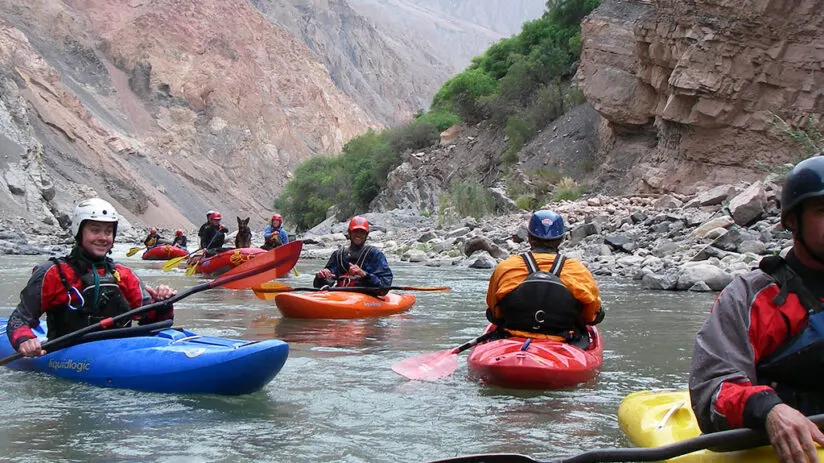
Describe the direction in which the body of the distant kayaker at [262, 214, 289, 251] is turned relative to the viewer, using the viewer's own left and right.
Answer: facing the viewer and to the left of the viewer

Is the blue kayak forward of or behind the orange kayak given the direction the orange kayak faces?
forward

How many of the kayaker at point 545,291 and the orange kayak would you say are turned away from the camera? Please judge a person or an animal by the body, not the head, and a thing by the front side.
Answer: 1

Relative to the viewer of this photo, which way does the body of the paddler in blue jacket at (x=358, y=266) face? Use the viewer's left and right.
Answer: facing the viewer

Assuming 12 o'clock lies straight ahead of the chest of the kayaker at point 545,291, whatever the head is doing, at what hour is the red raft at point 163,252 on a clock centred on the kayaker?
The red raft is roughly at 11 o'clock from the kayaker.

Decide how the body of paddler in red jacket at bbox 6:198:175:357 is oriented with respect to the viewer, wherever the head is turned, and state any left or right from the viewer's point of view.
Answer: facing the viewer and to the right of the viewer

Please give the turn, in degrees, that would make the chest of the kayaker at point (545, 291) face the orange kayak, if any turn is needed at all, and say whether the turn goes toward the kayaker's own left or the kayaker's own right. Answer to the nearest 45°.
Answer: approximately 45° to the kayaker's own left

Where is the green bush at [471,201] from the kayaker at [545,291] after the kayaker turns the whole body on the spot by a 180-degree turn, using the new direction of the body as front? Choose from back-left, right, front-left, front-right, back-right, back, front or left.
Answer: back

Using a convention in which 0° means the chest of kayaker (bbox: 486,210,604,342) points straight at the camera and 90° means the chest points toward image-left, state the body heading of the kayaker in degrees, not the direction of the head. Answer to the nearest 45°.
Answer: approximately 180°

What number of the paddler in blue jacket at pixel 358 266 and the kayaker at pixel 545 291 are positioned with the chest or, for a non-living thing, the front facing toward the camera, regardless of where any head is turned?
1

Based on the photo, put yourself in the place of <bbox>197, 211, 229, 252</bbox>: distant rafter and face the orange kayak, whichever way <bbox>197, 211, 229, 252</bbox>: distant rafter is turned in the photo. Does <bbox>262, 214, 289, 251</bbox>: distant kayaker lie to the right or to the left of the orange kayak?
left

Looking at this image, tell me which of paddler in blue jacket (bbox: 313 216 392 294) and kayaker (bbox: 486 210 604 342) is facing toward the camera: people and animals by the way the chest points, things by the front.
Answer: the paddler in blue jacket

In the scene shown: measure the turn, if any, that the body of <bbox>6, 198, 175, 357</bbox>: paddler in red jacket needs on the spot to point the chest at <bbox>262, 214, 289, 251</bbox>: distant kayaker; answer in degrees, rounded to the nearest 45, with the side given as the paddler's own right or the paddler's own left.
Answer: approximately 135° to the paddler's own left

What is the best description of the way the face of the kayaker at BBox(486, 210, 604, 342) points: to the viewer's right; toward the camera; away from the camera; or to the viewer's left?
away from the camera

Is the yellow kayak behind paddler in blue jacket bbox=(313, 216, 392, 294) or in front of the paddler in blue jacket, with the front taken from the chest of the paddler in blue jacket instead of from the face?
in front
